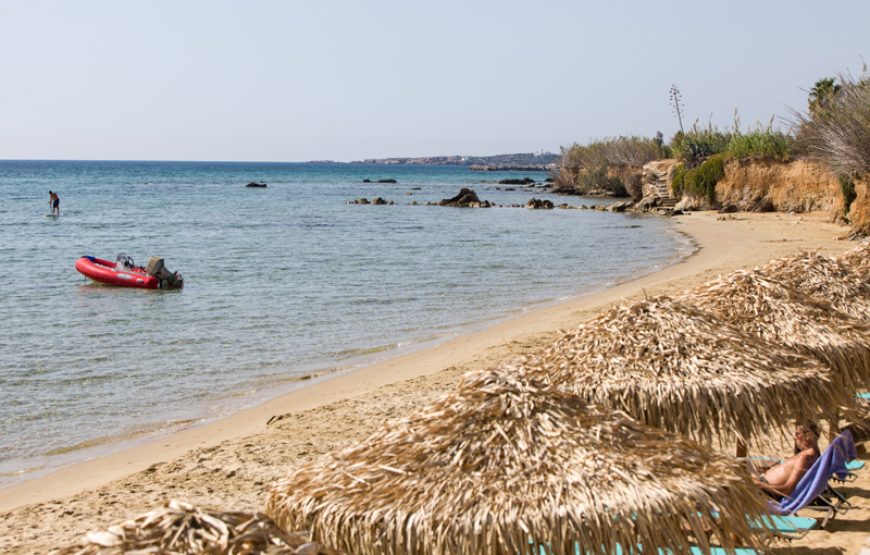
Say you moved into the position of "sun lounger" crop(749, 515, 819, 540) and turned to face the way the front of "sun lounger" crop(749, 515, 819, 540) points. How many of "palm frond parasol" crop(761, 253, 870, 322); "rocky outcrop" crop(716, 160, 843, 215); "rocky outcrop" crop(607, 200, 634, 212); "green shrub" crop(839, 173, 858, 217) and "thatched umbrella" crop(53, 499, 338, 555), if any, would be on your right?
4

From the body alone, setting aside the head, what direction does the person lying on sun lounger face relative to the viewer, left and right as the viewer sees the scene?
facing to the left of the viewer

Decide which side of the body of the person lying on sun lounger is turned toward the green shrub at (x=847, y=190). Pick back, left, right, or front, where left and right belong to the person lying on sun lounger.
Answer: right

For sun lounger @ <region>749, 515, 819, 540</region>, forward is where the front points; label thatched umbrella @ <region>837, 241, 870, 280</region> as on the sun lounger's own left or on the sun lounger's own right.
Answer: on the sun lounger's own right

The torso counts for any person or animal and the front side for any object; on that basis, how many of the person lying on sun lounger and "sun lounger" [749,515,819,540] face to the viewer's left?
2

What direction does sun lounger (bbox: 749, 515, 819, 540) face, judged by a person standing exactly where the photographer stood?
facing to the left of the viewer

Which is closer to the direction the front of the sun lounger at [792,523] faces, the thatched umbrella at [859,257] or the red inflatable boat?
the red inflatable boat

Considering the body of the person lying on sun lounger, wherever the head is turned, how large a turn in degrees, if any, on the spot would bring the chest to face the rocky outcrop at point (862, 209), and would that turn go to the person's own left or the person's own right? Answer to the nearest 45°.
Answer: approximately 90° to the person's own right
